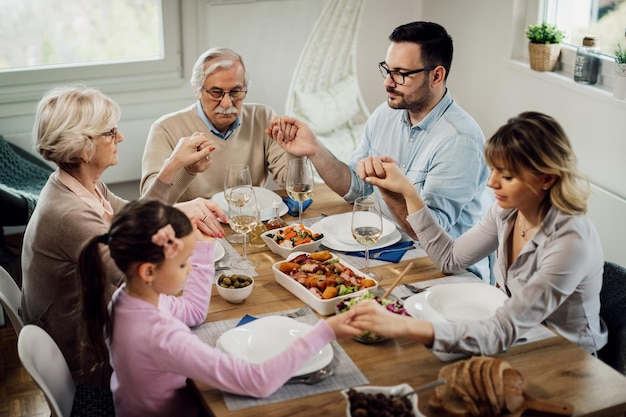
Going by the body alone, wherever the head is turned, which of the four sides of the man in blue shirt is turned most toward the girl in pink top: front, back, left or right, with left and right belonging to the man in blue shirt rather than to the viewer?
front

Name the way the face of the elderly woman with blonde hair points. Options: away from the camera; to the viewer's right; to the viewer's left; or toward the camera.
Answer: to the viewer's right

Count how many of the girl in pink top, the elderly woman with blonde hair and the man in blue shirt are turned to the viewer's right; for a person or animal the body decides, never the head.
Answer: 2

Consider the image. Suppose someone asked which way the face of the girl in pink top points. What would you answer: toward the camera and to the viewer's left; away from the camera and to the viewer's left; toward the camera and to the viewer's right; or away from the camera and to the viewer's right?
away from the camera and to the viewer's right

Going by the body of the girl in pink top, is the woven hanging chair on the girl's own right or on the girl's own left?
on the girl's own left

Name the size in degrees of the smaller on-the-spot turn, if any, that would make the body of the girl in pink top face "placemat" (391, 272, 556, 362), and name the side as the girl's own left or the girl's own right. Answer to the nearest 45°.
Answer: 0° — they already face it

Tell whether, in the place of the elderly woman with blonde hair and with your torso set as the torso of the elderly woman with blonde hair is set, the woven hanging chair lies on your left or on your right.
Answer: on your left

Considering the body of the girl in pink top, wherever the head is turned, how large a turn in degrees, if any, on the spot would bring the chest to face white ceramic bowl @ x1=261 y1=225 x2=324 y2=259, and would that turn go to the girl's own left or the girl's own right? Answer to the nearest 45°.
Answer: approximately 45° to the girl's own left

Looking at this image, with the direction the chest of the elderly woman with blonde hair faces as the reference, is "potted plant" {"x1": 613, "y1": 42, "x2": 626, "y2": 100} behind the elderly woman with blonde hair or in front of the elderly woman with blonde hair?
in front

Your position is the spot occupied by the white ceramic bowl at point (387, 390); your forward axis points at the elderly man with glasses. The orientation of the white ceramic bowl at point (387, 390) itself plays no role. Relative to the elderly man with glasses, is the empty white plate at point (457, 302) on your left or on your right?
right

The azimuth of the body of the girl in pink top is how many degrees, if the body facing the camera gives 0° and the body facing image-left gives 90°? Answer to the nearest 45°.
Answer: approximately 270°

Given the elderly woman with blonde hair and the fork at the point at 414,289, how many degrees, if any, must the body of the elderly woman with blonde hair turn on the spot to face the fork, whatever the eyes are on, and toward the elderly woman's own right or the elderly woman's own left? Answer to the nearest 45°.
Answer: approximately 45° to the elderly woman's own right

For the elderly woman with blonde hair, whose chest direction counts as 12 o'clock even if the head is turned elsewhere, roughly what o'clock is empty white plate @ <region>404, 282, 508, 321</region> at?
The empty white plate is roughly at 1 o'clock from the elderly woman with blonde hair.

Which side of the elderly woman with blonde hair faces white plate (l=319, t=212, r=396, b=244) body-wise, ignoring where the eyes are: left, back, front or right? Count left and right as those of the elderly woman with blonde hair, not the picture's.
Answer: front

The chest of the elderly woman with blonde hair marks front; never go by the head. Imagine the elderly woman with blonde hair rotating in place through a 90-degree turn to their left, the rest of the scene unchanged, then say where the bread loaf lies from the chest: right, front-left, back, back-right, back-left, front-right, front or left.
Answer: back-right

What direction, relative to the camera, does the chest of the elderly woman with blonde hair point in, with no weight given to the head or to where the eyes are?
to the viewer's right
